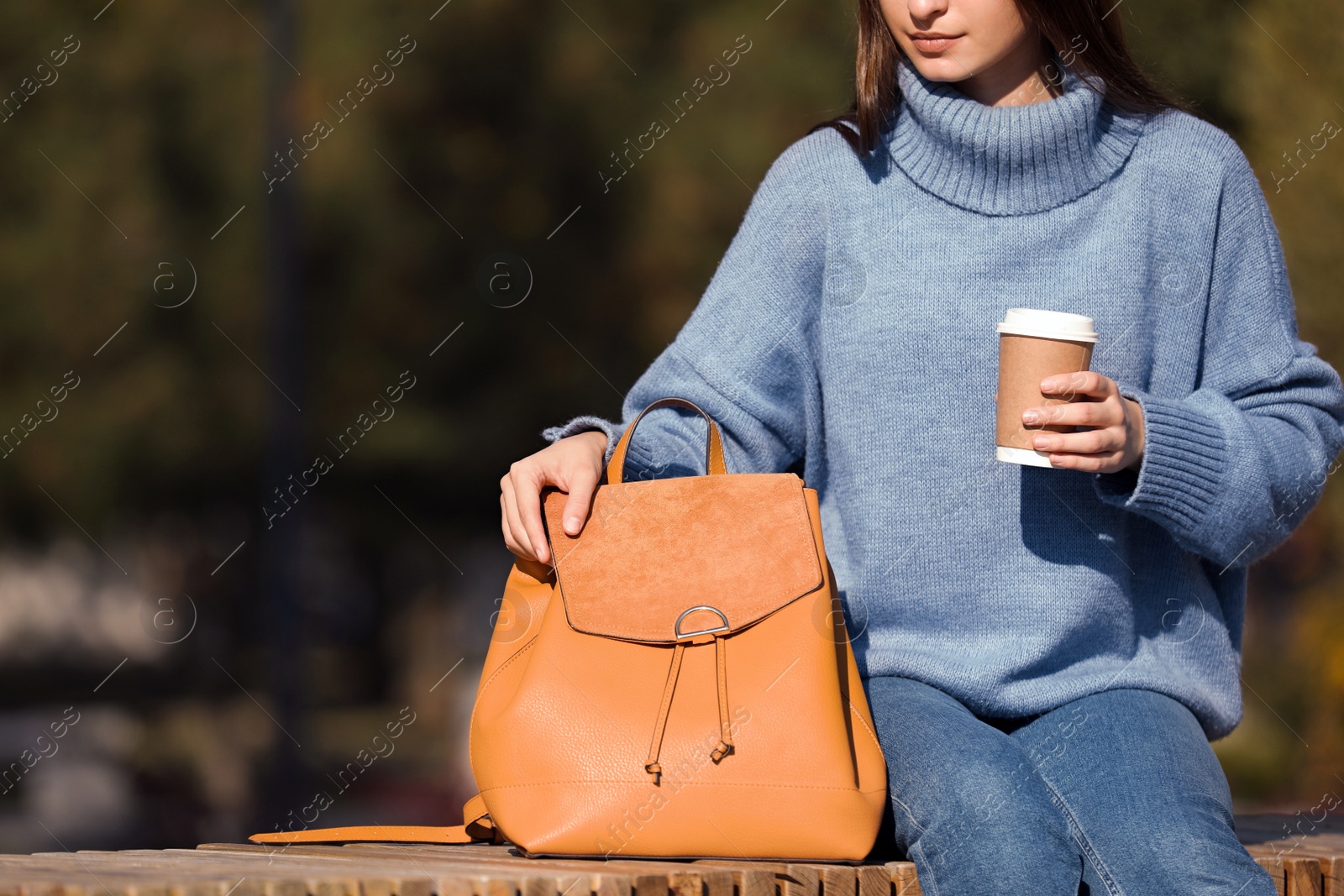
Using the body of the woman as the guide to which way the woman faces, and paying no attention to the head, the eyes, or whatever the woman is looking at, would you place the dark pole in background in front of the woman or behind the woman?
behind

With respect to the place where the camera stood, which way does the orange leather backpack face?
facing the viewer

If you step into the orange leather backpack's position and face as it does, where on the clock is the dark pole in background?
The dark pole in background is roughly at 6 o'clock from the orange leather backpack.
